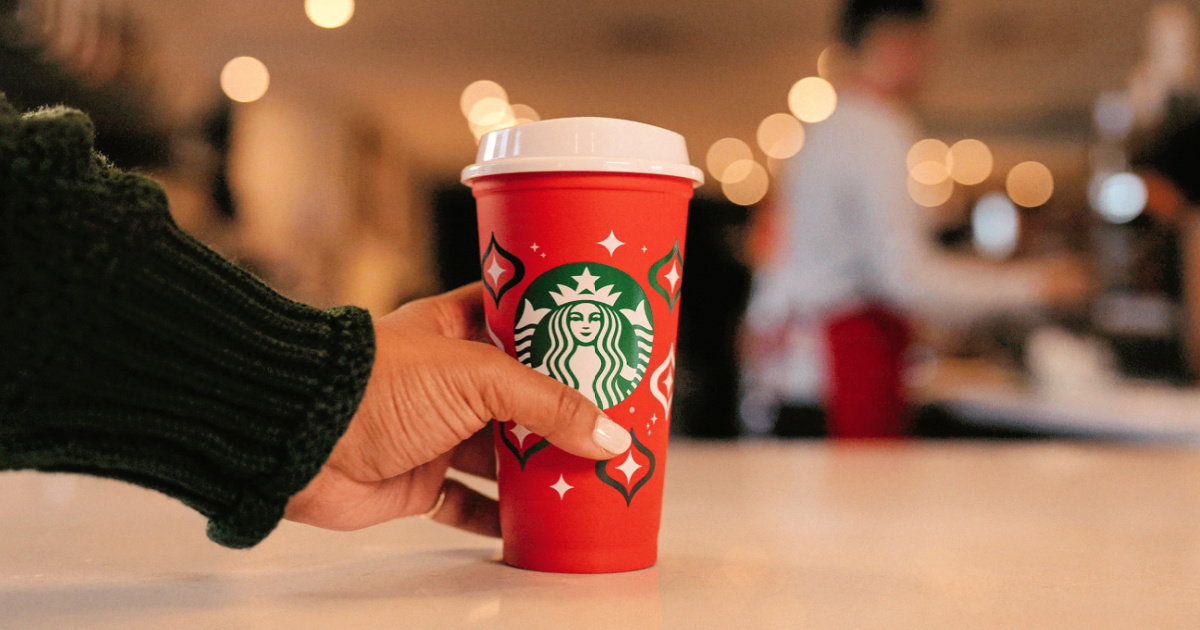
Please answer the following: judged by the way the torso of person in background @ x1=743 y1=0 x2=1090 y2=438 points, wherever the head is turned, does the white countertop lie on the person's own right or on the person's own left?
on the person's own right

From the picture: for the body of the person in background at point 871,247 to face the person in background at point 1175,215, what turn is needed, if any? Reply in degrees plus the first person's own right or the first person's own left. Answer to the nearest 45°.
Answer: approximately 45° to the first person's own left

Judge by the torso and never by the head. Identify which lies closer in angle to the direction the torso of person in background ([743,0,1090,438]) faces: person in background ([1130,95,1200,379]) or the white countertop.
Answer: the person in background

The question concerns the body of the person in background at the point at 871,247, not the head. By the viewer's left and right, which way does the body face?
facing to the right of the viewer
